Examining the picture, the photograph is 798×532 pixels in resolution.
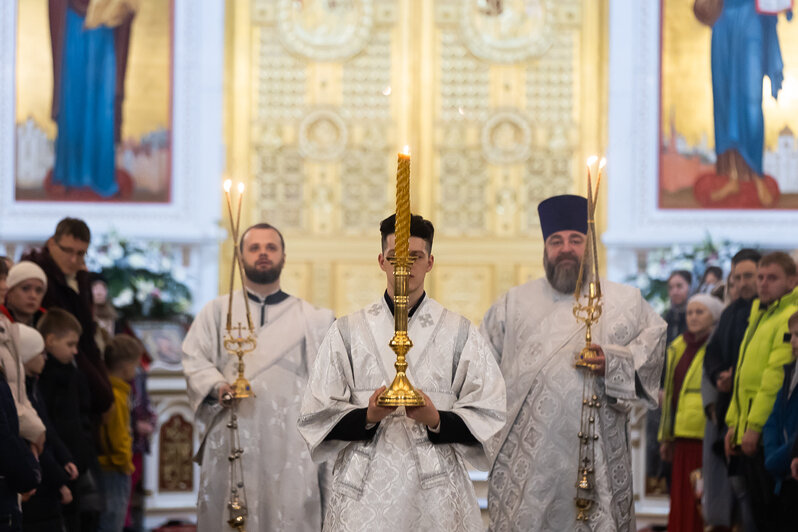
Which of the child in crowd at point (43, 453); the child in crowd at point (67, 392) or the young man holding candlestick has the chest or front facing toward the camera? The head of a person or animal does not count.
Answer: the young man holding candlestick

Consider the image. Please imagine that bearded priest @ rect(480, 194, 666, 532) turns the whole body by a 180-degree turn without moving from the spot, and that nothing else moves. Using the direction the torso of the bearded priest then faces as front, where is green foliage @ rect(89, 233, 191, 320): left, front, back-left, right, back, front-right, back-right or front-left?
front-left

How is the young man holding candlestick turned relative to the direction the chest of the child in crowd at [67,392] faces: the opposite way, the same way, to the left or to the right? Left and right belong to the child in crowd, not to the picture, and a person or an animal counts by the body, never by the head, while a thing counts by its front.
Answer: to the right

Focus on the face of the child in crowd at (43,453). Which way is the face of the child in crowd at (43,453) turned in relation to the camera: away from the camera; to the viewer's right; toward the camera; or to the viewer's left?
to the viewer's right

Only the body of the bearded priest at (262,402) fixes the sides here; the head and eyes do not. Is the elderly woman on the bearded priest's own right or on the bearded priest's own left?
on the bearded priest's own left

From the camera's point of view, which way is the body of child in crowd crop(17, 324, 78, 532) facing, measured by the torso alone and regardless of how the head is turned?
to the viewer's right

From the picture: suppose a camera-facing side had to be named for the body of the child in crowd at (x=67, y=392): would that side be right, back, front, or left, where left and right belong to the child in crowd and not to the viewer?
right

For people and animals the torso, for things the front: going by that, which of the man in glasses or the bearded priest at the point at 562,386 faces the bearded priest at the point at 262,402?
the man in glasses

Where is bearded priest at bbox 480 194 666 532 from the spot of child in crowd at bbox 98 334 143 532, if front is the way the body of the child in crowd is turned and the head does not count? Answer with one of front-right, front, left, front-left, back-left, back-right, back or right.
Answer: front-right

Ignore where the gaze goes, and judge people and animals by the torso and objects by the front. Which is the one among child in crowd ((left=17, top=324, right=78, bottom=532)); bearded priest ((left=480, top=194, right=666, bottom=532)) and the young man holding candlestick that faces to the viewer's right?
the child in crowd

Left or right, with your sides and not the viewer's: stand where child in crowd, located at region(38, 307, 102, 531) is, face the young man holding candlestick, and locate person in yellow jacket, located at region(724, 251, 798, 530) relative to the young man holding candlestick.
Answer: left

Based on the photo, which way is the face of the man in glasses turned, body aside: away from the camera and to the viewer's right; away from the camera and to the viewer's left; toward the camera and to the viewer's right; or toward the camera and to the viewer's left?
toward the camera and to the viewer's right

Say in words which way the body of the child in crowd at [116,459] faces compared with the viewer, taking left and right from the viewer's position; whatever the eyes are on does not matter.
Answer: facing to the right of the viewer

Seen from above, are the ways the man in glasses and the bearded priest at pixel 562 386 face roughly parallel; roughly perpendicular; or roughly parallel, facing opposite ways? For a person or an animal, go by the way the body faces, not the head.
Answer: roughly perpendicular
